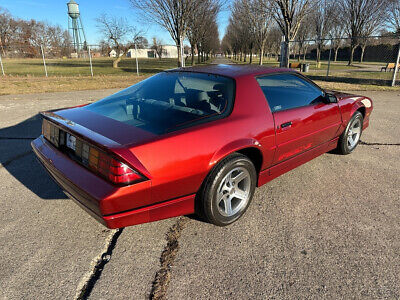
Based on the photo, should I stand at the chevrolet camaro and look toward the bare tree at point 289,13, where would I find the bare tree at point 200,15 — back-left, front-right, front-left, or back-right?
front-left

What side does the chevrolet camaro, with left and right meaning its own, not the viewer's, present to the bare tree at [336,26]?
front

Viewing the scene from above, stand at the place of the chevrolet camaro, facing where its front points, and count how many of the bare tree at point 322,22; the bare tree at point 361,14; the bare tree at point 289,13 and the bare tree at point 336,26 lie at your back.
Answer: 0

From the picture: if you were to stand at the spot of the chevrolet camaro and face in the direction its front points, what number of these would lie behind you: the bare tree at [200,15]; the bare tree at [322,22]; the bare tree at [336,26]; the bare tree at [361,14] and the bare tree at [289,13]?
0

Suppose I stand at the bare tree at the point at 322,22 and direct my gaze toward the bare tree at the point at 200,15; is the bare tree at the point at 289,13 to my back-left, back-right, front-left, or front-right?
front-left

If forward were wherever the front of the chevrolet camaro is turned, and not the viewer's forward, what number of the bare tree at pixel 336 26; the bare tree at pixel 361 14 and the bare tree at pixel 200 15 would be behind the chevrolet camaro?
0

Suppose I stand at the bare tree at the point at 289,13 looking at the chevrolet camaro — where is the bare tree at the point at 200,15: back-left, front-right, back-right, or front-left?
back-right

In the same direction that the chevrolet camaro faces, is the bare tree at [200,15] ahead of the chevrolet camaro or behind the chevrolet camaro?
ahead

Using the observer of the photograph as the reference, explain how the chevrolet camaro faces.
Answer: facing away from the viewer and to the right of the viewer

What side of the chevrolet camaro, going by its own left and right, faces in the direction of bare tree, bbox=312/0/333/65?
front

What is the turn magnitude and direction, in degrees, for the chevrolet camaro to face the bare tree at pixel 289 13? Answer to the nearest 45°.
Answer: approximately 45° to its left
